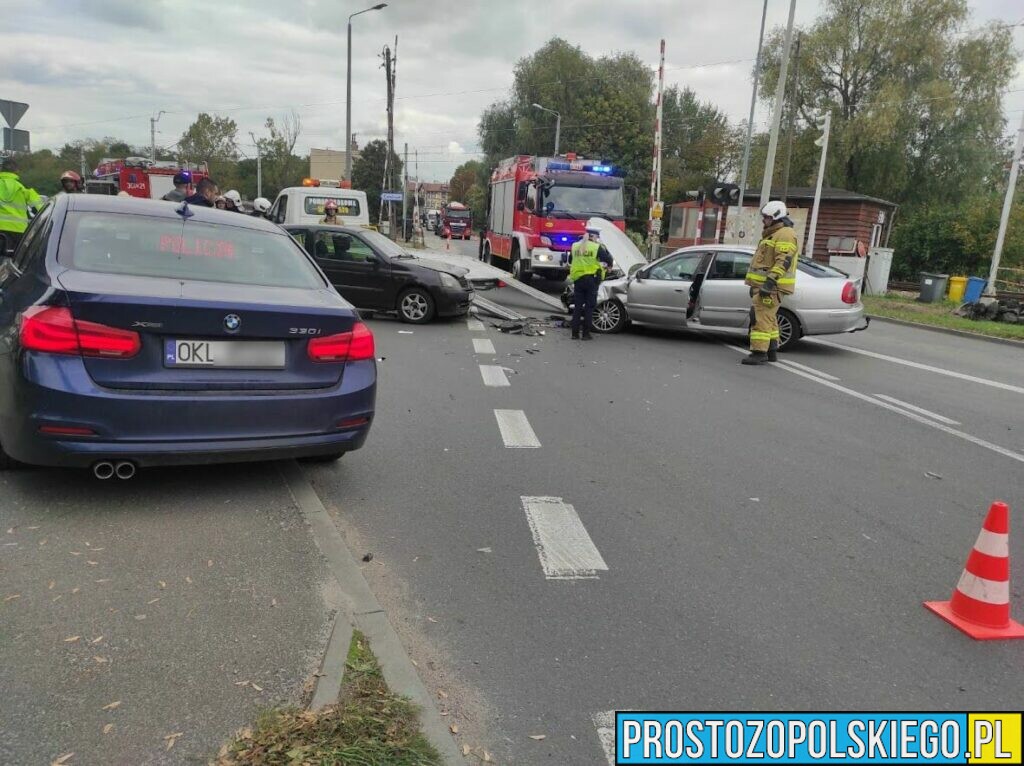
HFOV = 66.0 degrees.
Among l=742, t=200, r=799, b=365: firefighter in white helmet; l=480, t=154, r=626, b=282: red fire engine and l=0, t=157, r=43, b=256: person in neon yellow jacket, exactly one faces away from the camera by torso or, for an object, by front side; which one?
the person in neon yellow jacket

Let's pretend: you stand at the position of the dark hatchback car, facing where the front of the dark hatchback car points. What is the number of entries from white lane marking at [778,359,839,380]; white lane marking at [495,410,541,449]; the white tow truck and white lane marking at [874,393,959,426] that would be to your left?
1

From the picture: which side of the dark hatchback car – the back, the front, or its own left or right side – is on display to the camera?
right

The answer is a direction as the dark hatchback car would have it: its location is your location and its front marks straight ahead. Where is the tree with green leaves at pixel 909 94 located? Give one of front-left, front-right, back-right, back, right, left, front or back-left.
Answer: front-left

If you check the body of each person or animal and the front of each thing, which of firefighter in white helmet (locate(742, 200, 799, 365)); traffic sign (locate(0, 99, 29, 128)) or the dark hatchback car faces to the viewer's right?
the dark hatchback car

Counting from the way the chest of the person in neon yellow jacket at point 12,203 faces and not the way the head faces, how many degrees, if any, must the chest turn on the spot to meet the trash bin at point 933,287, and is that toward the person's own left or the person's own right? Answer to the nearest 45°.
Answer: approximately 90° to the person's own right

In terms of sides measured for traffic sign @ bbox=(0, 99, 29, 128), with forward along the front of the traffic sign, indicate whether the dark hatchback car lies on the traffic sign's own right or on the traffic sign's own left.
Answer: on the traffic sign's own right

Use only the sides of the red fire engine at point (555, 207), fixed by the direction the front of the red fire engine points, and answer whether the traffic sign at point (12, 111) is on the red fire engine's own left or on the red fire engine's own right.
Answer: on the red fire engine's own right

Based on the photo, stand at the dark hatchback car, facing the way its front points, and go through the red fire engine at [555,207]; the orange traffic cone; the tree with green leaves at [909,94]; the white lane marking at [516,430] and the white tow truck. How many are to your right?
2

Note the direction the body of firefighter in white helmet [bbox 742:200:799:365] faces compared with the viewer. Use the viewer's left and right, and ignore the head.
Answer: facing to the left of the viewer

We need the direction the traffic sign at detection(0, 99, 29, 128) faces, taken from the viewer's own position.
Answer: facing away from the viewer

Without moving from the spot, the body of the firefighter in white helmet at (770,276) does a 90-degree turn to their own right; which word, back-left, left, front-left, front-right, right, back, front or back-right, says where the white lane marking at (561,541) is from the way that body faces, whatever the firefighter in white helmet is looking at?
back

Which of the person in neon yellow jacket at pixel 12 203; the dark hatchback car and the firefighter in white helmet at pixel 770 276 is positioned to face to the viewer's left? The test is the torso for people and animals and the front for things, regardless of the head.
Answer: the firefighter in white helmet

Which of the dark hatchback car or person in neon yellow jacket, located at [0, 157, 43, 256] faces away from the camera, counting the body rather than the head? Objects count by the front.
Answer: the person in neon yellow jacket
